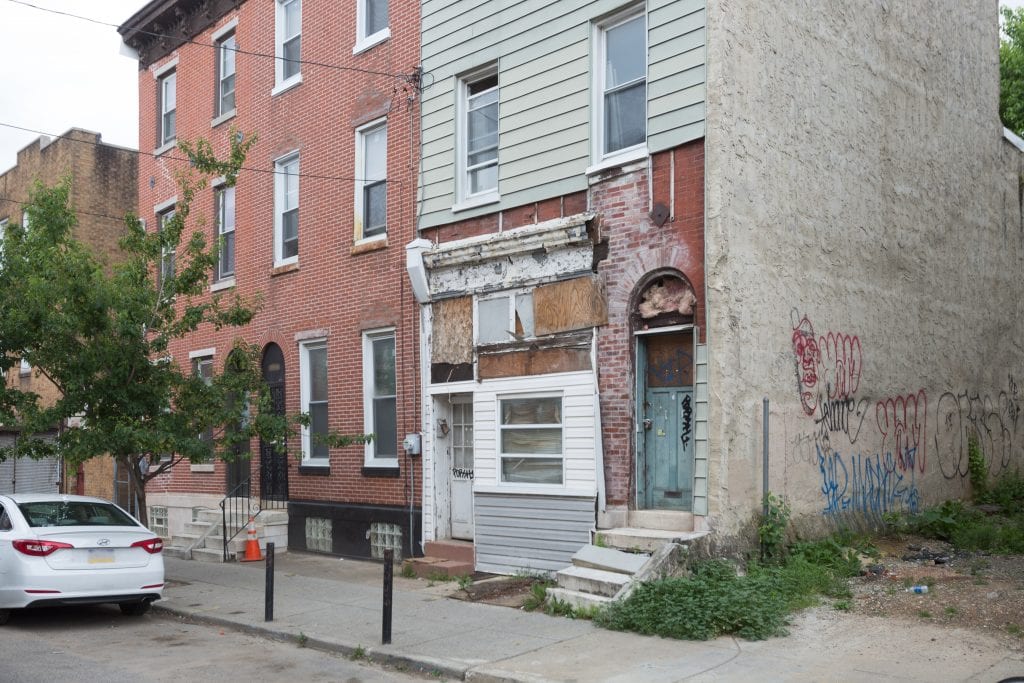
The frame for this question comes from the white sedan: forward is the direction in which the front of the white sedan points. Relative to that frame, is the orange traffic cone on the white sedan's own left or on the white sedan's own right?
on the white sedan's own right

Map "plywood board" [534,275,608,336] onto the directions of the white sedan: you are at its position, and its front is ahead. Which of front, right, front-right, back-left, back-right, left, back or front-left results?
back-right

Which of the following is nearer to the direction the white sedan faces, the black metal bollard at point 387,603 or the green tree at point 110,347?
the green tree

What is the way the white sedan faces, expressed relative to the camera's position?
facing away from the viewer and to the left of the viewer

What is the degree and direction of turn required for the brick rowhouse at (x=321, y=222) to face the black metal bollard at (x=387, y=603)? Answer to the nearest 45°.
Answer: approximately 45° to its left

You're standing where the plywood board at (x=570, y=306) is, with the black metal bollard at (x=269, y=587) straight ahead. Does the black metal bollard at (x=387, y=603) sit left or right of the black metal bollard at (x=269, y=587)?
left

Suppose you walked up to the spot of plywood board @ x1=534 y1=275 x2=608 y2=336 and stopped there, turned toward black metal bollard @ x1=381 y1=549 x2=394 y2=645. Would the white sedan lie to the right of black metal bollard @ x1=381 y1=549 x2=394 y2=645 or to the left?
right

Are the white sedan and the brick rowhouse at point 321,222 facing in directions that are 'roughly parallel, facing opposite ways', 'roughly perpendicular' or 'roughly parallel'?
roughly perpendicular

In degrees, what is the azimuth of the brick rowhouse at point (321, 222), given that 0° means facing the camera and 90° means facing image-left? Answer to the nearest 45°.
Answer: approximately 45°
